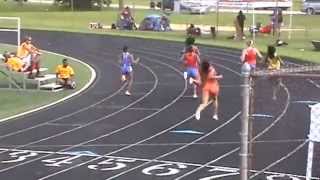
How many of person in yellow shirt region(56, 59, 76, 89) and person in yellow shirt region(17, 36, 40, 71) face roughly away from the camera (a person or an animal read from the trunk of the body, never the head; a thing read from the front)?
0

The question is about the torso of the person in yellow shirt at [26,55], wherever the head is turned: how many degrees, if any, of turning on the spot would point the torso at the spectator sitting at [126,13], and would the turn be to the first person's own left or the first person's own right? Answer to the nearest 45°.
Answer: approximately 90° to the first person's own left

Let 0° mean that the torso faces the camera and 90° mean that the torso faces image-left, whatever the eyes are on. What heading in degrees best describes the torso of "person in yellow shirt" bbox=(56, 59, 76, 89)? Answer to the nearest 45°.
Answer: approximately 315°

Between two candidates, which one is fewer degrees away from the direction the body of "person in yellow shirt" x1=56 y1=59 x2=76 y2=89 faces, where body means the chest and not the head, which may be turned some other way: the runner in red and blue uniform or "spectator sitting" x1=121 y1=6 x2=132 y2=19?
the runner in red and blue uniform

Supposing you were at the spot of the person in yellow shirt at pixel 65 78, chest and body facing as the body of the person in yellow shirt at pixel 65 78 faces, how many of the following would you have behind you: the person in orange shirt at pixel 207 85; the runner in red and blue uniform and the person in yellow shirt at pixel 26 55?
1

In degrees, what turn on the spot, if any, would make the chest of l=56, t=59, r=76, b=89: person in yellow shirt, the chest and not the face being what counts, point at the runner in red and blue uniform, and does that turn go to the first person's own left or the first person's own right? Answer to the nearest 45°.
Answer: approximately 90° to the first person's own left

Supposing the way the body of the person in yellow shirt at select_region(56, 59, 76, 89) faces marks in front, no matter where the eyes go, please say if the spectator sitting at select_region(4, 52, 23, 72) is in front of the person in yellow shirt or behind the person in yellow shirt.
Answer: behind

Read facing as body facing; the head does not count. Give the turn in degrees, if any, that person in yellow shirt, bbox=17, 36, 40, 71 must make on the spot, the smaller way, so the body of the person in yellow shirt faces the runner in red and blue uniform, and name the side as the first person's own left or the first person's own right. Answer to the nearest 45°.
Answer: approximately 45° to the first person's own right

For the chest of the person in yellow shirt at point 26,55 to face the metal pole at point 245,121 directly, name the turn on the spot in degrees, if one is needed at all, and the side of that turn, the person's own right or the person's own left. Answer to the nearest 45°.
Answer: approximately 90° to the person's own right

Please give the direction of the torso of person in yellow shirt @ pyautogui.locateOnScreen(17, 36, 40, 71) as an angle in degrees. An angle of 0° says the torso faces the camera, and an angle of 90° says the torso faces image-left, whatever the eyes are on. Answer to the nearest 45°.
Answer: approximately 270°
